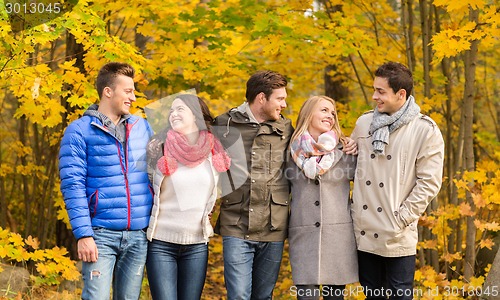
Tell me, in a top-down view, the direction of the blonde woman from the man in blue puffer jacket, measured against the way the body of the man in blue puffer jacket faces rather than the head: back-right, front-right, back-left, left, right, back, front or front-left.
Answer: front-left

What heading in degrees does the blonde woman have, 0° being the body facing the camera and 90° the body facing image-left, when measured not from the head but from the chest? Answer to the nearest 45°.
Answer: approximately 0°

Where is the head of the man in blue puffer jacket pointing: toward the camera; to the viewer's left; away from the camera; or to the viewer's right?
to the viewer's right

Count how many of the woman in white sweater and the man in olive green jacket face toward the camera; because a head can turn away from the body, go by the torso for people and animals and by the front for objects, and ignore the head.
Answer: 2

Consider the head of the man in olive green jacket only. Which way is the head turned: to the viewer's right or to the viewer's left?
to the viewer's right

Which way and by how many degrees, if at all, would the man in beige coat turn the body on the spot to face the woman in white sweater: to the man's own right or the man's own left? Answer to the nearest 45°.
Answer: approximately 45° to the man's own right

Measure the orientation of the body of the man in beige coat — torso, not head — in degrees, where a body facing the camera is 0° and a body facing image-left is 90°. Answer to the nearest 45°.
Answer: approximately 45°

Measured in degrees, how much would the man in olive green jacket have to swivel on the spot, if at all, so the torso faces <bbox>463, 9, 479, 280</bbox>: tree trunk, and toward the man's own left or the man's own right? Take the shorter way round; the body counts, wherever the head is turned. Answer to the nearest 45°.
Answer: approximately 135° to the man's own left

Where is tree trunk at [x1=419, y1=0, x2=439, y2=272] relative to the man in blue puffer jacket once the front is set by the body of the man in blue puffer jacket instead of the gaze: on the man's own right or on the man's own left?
on the man's own left

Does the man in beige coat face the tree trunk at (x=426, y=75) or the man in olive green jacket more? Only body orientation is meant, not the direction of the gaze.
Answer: the man in olive green jacket
